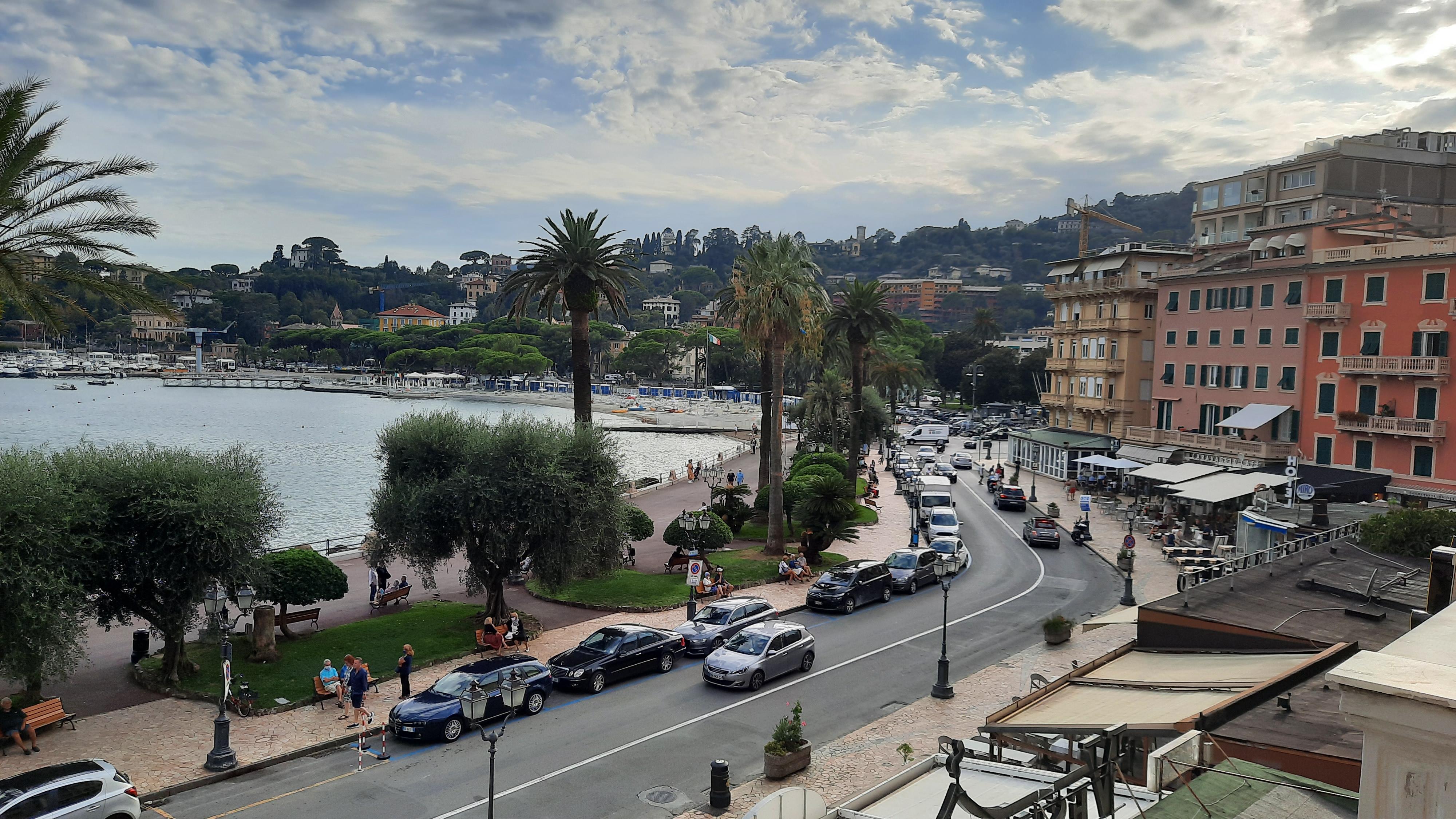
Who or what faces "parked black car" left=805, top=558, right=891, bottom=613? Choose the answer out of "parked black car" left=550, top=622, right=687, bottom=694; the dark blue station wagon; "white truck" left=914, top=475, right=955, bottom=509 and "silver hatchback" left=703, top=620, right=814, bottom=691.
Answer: the white truck

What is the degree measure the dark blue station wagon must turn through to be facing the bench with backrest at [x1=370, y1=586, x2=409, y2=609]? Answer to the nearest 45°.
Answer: approximately 135° to its right

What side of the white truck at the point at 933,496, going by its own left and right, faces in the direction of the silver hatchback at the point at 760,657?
front

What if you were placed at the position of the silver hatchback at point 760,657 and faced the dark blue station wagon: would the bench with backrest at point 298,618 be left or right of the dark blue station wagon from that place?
right

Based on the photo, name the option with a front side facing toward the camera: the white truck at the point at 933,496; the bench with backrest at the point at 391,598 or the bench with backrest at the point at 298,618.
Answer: the white truck

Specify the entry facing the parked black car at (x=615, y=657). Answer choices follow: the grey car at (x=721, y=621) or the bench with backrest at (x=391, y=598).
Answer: the grey car

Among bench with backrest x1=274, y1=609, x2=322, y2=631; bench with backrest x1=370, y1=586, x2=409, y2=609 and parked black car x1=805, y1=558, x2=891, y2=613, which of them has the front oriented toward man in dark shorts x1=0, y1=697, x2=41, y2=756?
the parked black car

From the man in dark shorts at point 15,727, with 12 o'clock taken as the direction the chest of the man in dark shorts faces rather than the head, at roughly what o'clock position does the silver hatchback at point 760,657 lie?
The silver hatchback is roughly at 11 o'clock from the man in dark shorts.

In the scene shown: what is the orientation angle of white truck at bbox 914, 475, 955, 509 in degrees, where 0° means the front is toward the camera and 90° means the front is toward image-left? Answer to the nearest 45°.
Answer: approximately 0°

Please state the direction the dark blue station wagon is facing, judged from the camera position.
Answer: facing the viewer and to the left of the viewer

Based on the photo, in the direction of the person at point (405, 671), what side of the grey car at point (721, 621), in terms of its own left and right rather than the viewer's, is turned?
front

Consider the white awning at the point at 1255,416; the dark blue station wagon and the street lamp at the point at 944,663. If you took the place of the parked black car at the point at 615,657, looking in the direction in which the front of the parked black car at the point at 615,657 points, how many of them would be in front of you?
1

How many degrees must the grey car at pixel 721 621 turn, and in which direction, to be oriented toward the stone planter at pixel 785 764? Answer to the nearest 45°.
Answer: approximately 45° to its left

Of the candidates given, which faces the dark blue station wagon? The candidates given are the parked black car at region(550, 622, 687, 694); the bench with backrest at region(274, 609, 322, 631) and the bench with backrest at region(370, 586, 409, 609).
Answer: the parked black car

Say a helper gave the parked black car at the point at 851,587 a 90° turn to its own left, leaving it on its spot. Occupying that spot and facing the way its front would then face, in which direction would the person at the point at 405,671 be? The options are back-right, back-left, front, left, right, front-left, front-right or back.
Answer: right
